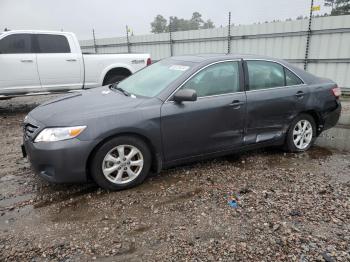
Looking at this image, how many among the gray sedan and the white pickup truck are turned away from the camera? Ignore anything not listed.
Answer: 0

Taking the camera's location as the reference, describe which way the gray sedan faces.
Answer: facing the viewer and to the left of the viewer

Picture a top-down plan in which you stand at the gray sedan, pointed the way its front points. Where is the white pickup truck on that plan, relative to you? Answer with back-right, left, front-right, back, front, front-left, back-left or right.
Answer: right
